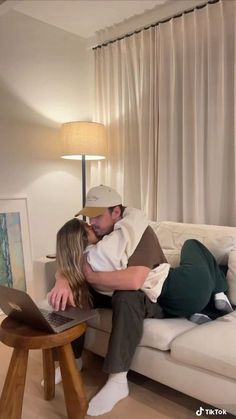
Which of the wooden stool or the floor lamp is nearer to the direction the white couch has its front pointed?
the wooden stool

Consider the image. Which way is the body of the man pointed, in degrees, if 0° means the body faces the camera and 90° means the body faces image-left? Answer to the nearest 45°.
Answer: approximately 45°

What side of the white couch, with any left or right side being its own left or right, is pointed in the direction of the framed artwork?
right

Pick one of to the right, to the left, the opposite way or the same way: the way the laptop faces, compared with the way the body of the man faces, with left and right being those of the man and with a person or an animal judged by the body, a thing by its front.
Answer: the opposite way

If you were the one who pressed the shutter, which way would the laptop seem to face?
facing away from the viewer and to the right of the viewer

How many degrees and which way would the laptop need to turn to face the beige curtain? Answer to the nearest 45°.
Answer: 0° — it already faces it

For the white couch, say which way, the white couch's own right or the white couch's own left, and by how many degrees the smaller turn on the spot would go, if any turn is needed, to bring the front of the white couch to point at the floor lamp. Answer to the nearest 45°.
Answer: approximately 90° to the white couch's own right
